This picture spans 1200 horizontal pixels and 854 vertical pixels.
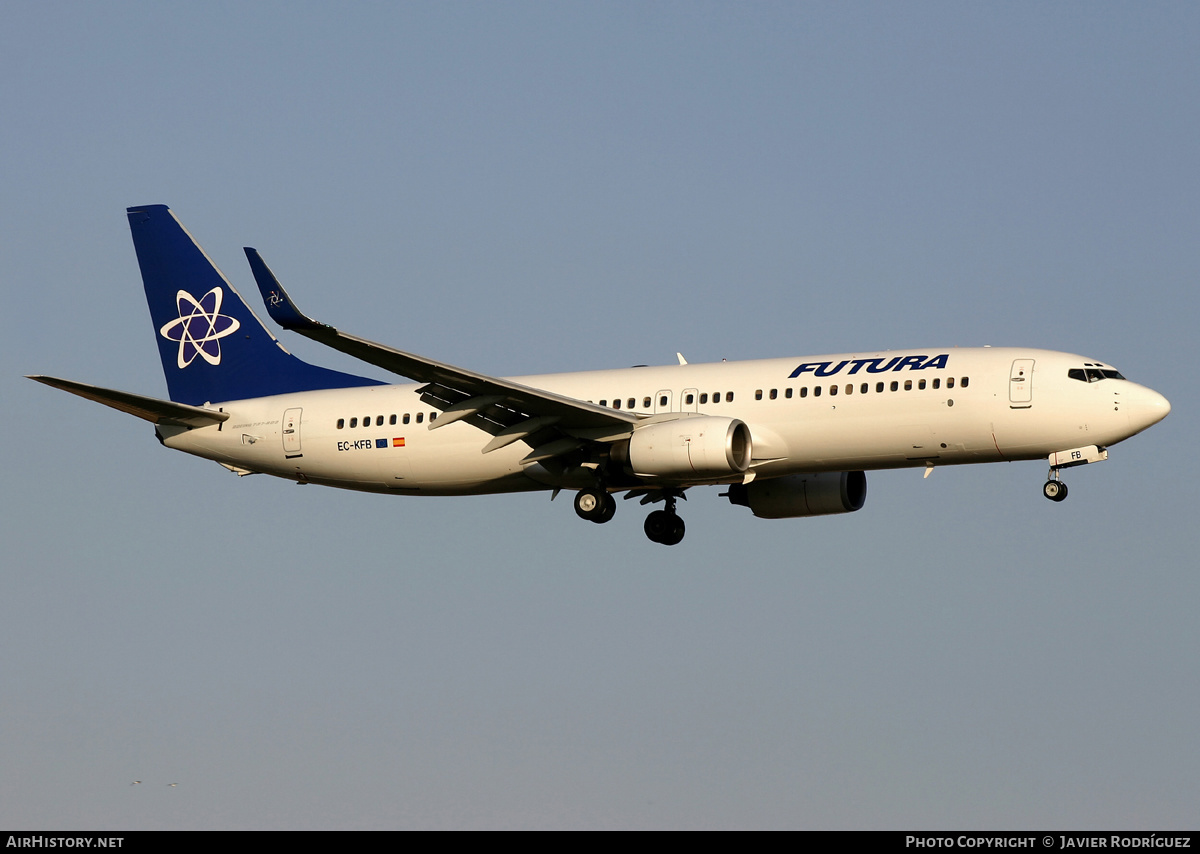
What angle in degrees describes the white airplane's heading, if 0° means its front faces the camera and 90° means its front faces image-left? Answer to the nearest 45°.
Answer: approximately 315°
